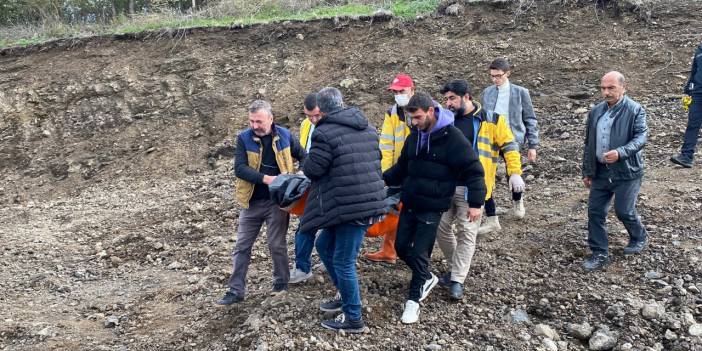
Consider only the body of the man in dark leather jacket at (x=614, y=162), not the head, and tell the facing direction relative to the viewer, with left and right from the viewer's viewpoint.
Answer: facing the viewer and to the left of the viewer

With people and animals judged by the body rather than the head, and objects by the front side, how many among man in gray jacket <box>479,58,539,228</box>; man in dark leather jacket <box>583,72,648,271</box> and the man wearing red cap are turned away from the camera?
0

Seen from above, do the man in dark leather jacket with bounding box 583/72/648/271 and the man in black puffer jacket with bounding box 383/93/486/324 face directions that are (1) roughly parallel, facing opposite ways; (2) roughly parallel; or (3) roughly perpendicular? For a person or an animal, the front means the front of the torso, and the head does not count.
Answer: roughly parallel

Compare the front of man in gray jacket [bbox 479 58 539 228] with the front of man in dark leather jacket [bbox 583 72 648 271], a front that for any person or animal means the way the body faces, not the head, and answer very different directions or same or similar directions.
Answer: same or similar directions

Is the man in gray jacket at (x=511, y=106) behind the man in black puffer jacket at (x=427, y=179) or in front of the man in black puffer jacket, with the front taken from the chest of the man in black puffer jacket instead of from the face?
behind

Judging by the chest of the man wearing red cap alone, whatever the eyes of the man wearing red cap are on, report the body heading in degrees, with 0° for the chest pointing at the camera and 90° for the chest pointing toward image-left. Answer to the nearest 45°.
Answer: approximately 45°

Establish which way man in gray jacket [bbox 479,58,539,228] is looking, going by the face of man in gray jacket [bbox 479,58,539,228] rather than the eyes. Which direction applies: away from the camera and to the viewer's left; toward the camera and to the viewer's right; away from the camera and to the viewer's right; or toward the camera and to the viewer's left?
toward the camera and to the viewer's left

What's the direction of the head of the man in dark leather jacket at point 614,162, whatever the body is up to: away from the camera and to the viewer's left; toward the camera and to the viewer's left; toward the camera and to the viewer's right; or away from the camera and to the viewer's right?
toward the camera and to the viewer's left

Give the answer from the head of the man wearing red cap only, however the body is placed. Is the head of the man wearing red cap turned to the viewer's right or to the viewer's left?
to the viewer's left

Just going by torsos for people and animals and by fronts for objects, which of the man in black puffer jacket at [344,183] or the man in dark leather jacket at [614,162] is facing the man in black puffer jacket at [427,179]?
the man in dark leather jacket

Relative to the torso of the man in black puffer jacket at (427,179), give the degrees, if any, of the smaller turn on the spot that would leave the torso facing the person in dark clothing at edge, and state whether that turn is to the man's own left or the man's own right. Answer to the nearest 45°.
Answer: approximately 180°

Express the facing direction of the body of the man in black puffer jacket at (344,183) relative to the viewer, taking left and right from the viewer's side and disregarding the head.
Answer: facing away from the viewer and to the left of the viewer

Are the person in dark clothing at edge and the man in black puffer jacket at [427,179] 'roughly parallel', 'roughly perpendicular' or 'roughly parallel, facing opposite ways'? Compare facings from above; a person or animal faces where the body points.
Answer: roughly perpendicular

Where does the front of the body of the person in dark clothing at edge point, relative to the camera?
to the viewer's left
